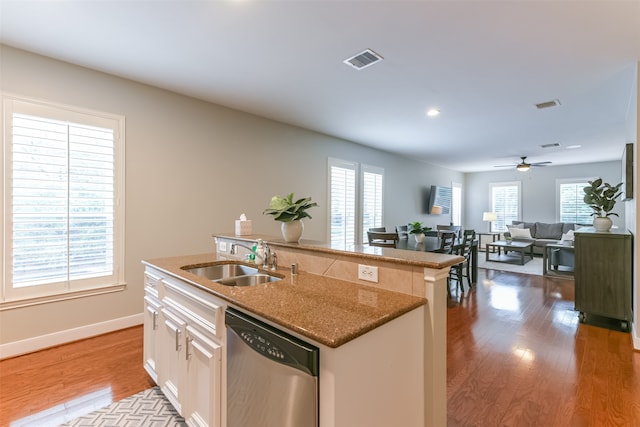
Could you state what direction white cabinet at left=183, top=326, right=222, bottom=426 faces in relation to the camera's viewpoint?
facing the viewer and to the left of the viewer

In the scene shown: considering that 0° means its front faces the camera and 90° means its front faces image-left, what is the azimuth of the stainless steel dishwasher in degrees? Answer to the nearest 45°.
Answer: approximately 45°

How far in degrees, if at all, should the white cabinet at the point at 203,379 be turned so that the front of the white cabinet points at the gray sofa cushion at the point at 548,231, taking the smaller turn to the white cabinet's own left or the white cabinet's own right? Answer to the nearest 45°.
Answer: approximately 135° to the white cabinet's own left

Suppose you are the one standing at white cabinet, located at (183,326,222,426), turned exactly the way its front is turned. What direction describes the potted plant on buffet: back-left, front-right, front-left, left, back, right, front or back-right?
back-left

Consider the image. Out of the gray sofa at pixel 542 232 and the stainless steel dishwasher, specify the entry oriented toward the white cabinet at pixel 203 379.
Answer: the gray sofa

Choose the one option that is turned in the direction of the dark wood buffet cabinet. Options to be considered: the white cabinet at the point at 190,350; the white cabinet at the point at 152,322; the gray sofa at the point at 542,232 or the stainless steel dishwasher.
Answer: the gray sofa

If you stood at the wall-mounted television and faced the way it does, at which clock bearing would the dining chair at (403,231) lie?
The dining chair is roughly at 2 o'clock from the wall-mounted television.

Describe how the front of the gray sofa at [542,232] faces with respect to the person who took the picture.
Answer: facing the viewer

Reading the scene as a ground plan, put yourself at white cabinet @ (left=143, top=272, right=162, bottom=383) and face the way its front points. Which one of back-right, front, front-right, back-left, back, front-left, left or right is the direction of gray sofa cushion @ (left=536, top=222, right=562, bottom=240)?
back-left

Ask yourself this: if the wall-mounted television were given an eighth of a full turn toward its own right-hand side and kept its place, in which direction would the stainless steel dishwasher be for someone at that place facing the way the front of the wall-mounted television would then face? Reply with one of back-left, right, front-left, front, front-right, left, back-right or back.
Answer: front

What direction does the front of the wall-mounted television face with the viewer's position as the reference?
facing the viewer and to the right of the viewer

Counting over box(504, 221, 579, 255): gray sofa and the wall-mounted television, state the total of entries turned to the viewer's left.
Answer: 0

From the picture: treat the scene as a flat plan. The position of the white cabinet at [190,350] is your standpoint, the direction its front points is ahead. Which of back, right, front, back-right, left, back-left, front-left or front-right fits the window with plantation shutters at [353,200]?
back
